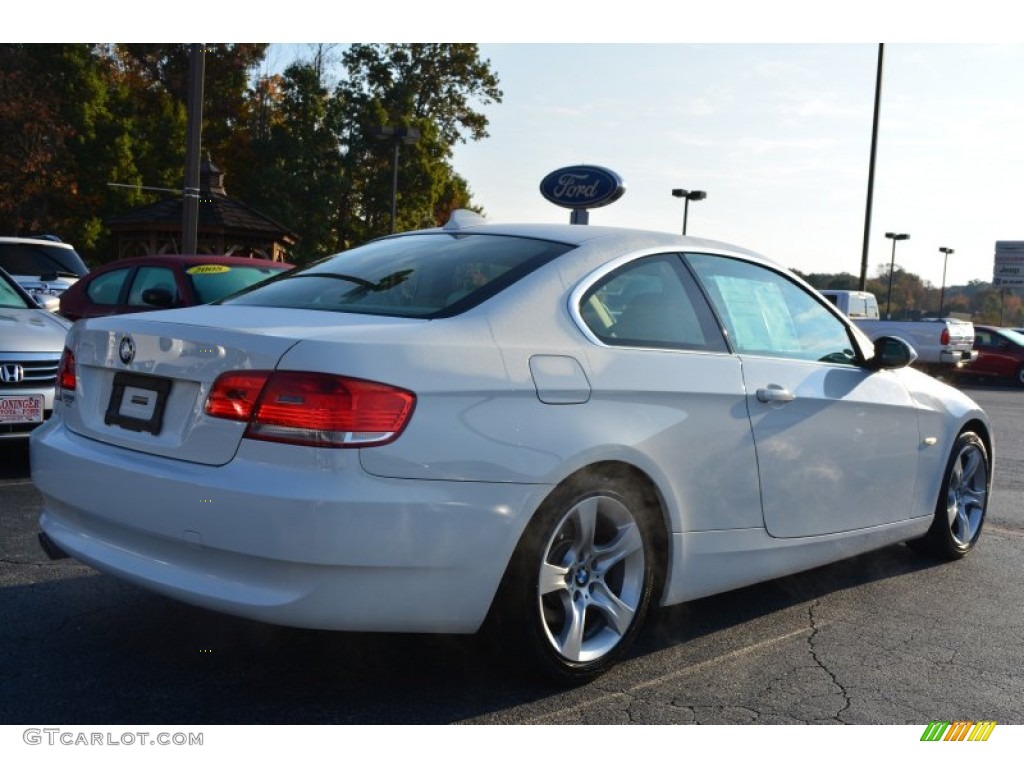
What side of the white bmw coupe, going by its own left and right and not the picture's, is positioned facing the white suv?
left

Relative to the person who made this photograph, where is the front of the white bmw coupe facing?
facing away from the viewer and to the right of the viewer

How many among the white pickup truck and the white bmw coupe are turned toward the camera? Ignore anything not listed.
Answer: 0

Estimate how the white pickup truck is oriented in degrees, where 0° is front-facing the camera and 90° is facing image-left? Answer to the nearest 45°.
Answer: approximately 135°

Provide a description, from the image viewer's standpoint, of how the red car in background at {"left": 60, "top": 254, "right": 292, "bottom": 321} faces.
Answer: facing the viewer and to the right of the viewer

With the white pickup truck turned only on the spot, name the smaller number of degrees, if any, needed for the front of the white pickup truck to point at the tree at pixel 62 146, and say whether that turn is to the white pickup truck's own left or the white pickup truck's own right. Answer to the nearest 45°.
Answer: approximately 45° to the white pickup truck's own left

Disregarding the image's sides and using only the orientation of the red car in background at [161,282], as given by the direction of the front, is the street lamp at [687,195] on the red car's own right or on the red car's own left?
on the red car's own left

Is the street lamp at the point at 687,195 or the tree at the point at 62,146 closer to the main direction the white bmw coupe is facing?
the street lamp

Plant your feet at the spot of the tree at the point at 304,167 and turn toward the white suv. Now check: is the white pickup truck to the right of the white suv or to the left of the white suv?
left

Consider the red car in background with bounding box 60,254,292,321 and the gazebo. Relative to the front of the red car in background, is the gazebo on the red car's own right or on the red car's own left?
on the red car's own left

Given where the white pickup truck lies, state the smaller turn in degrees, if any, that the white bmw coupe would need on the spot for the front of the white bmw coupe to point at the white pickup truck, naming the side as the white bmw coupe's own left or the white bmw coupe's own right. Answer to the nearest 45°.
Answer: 0° — it already faces it
